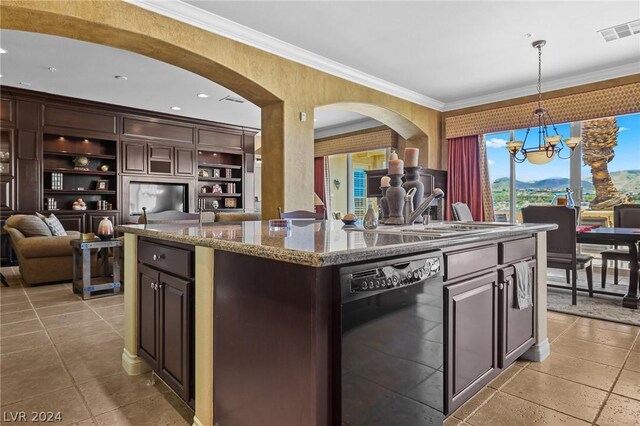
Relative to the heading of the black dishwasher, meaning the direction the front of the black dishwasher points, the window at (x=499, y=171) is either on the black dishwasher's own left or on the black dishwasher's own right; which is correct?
on the black dishwasher's own left

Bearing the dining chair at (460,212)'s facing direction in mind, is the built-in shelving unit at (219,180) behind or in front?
behind

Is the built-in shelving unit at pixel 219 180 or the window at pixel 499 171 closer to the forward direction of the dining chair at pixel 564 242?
the window

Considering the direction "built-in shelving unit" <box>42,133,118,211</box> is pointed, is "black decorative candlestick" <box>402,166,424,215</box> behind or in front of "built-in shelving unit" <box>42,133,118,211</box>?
in front

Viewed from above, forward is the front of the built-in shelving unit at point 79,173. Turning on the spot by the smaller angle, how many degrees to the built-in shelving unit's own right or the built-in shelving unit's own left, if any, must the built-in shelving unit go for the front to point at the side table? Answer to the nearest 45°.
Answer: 0° — it already faces it

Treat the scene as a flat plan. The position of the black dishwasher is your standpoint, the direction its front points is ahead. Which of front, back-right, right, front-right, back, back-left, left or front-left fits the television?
back

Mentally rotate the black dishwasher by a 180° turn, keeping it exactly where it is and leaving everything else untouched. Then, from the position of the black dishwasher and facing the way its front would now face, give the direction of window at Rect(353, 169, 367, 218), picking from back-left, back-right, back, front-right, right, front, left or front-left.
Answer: front-right

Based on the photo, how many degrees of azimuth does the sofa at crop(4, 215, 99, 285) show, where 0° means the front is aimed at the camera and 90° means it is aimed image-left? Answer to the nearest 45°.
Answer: approximately 270°

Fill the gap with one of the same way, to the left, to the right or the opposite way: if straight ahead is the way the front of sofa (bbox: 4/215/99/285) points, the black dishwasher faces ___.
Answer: to the right

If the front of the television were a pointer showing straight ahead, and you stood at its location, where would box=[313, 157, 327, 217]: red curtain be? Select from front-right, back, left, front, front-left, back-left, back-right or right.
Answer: left

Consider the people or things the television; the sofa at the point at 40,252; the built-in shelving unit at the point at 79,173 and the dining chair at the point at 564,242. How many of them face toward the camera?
2

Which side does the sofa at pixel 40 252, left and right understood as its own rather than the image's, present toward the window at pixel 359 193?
front

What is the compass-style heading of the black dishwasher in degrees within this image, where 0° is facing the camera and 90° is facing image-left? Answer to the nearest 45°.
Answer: approximately 315°

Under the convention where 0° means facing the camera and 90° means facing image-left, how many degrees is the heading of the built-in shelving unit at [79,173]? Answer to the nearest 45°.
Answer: approximately 0°

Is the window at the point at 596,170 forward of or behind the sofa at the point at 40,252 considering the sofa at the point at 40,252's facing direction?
forward

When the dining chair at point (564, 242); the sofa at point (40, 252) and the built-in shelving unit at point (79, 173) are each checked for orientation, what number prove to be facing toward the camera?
1
